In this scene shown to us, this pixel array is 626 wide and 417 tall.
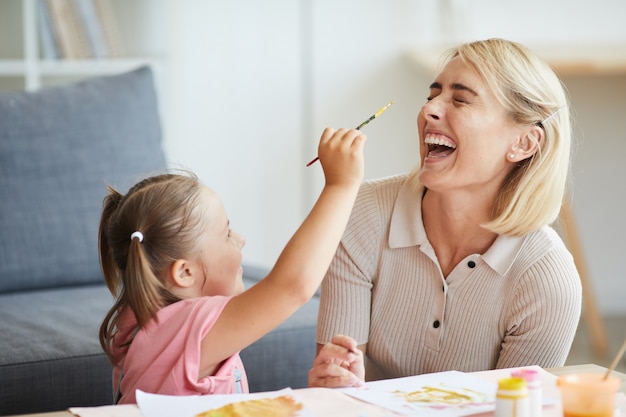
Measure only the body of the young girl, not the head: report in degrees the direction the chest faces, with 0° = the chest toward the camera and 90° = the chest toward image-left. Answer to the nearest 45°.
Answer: approximately 270°

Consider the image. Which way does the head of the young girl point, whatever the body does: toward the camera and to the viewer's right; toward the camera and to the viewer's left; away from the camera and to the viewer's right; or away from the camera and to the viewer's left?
away from the camera and to the viewer's right

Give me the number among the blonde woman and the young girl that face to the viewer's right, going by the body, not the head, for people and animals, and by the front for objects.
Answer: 1

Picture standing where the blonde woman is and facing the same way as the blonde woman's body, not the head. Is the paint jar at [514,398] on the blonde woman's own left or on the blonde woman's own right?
on the blonde woman's own left

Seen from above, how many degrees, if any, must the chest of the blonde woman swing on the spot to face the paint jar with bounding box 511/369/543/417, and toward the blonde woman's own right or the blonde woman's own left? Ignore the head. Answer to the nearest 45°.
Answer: approximately 45° to the blonde woman's own left

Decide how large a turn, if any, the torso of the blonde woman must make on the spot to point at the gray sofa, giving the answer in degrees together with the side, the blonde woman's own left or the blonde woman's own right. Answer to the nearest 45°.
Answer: approximately 90° to the blonde woman's own right
